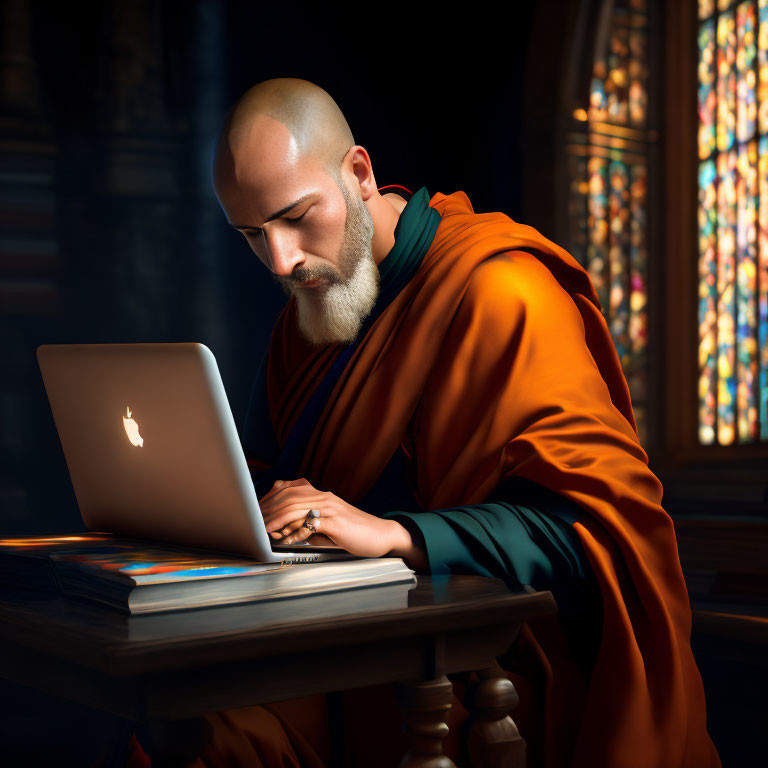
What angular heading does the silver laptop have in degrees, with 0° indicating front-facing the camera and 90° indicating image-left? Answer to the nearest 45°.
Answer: approximately 225°

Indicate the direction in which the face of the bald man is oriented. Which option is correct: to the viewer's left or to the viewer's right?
to the viewer's left

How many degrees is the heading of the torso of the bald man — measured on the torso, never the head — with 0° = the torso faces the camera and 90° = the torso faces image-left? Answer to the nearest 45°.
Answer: approximately 45°

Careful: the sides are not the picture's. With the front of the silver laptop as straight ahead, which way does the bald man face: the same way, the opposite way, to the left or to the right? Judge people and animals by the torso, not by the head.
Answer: the opposite way

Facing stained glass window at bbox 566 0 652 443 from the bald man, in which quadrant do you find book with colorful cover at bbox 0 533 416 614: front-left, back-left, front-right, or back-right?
back-left

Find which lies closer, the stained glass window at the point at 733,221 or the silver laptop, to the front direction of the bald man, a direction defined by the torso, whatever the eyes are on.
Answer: the silver laptop
